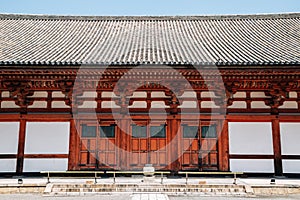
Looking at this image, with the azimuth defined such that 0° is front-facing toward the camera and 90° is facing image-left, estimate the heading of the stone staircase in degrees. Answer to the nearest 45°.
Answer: approximately 0°

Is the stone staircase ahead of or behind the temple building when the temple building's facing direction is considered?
ahead

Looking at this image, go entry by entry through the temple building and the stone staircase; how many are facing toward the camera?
2

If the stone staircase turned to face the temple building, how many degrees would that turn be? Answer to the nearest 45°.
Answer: approximately 180°
